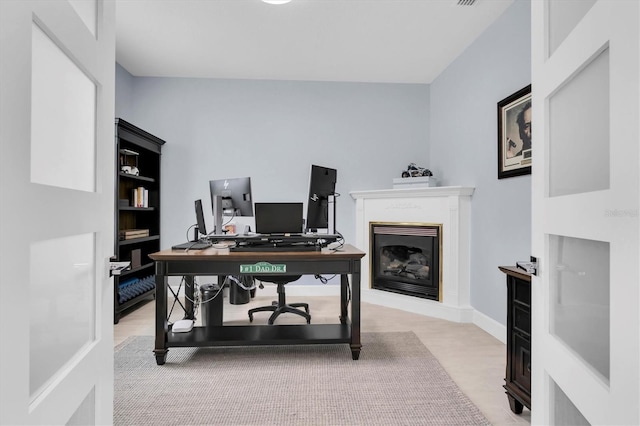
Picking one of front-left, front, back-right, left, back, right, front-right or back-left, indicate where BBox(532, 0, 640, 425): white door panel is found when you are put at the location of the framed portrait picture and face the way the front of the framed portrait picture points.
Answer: front-left

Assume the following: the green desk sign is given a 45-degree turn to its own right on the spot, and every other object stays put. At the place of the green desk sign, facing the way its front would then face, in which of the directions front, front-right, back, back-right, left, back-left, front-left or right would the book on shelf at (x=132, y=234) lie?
right

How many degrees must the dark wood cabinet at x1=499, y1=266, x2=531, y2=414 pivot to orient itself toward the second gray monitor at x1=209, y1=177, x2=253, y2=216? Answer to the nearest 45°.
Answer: approximately 45° to its right

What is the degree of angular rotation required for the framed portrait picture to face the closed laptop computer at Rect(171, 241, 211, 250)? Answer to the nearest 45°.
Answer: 0° — it already faces it

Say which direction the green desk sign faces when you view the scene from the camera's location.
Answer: facing the viewer

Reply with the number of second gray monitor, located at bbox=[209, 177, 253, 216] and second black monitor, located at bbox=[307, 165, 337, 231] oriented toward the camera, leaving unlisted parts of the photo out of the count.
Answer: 0

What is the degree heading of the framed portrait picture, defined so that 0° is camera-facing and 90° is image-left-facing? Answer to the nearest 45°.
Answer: approximately 45°

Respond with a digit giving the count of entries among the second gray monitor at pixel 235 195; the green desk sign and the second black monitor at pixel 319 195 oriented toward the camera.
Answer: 1

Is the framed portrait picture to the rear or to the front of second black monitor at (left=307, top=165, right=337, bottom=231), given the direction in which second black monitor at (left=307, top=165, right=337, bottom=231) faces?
to the rear
